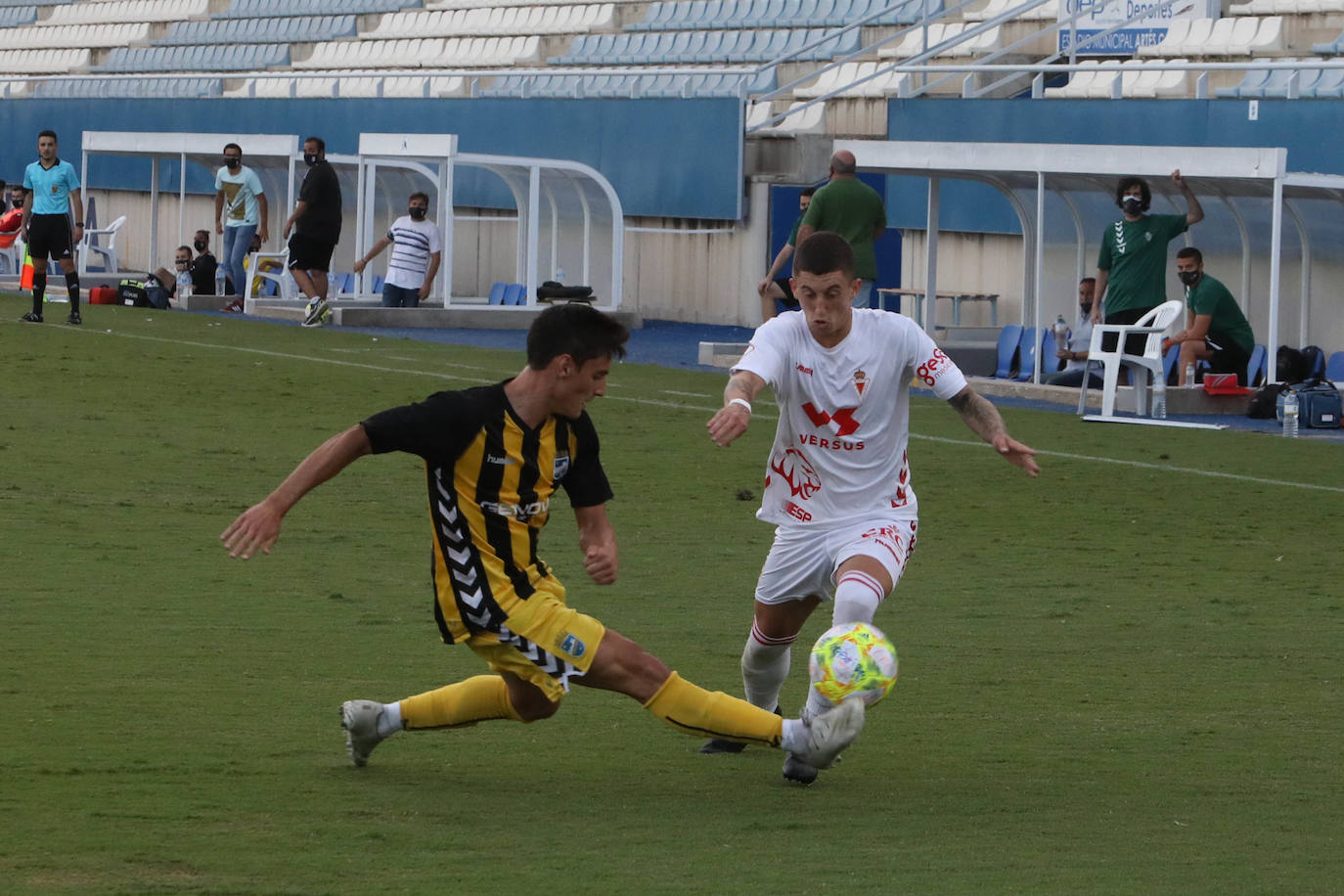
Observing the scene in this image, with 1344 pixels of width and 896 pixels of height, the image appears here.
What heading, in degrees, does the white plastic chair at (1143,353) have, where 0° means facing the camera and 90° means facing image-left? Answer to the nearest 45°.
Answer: approximately 45°

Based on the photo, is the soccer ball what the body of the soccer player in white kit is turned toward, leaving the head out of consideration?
yes

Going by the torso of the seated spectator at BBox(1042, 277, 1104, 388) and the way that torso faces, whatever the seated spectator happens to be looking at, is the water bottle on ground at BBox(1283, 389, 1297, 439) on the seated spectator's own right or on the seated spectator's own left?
on the seated spectator's own left

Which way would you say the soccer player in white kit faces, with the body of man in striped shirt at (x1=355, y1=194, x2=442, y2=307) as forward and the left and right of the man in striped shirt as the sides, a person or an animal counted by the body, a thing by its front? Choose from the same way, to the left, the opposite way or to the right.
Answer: the same way

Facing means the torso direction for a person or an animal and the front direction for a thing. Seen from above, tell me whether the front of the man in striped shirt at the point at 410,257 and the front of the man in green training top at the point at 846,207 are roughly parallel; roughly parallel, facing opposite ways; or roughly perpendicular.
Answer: roughly parallel, facing opposite ways

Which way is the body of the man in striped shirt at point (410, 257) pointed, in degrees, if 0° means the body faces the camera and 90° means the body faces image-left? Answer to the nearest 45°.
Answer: approximately 0°

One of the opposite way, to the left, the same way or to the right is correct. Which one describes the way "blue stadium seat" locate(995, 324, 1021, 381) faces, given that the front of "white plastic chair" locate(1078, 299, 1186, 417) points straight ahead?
the same way

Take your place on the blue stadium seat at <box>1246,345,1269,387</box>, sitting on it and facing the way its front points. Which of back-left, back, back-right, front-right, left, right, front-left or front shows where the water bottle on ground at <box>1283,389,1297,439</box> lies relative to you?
front-left

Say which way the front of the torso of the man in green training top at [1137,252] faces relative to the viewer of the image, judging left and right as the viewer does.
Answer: facing the viewer

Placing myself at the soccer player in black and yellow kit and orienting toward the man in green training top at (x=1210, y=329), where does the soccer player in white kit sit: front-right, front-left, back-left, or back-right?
front-right

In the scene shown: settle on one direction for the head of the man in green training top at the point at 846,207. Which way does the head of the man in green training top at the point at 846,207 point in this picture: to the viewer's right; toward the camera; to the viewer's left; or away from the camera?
away from the camera

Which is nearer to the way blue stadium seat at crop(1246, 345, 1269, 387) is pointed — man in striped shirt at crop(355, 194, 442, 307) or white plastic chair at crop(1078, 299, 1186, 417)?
the white plastic chair

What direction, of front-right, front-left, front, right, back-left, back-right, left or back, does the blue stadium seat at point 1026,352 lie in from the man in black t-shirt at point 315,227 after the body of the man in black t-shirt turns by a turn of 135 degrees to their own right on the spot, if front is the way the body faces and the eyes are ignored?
back-right

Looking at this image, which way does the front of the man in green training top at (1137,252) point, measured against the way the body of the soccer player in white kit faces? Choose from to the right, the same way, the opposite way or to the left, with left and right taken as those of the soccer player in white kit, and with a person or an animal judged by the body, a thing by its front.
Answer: the same way

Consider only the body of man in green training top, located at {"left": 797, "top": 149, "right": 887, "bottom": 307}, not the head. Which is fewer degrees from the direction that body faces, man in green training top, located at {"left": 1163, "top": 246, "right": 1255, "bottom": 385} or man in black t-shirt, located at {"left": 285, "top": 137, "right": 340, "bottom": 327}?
the man in black t-shirt

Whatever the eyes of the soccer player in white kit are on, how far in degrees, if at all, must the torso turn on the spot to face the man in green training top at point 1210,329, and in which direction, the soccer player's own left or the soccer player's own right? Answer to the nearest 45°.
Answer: approximately 180°

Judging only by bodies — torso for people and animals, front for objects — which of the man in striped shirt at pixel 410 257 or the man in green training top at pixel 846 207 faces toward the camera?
the man in striped shirt

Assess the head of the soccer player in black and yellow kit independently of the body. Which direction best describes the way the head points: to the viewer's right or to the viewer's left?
to the viewer's right

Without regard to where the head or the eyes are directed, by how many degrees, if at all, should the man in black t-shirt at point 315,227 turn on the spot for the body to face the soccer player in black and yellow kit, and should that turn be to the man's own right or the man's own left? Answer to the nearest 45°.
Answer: approximately 45° to the man's own left
